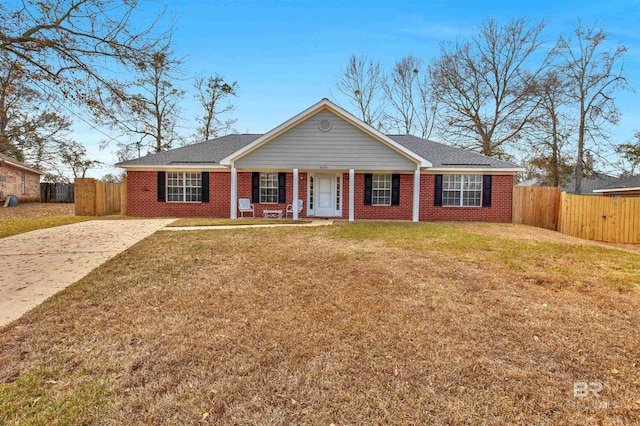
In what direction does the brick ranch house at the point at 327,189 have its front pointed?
toward the camera

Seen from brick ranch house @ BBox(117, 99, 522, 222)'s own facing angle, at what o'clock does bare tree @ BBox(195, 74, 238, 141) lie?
The bare tree is roughly at 5 o'clock from the brick ranch house.

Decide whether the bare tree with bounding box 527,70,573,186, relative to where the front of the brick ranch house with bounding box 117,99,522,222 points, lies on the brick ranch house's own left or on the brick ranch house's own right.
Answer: on the brick ranch house's own left

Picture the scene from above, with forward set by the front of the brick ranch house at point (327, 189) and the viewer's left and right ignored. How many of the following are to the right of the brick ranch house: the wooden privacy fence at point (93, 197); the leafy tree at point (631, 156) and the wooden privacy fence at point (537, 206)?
1

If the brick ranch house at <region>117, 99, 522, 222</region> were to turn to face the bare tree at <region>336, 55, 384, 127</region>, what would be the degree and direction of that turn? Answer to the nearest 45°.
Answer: approximately 180°

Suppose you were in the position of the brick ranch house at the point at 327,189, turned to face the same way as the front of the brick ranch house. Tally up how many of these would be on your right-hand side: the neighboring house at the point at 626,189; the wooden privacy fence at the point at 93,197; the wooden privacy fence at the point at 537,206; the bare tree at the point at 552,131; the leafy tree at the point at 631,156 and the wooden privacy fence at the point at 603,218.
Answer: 1

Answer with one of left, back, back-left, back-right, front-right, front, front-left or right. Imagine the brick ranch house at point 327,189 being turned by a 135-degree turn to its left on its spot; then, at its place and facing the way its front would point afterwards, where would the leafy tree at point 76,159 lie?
left

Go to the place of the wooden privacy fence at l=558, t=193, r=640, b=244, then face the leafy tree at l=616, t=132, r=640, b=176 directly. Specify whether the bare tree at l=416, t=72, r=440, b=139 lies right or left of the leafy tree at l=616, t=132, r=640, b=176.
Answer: left

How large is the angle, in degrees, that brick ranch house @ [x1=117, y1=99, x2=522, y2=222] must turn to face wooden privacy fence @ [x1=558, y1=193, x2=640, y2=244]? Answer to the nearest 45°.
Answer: approximately 90° to its left

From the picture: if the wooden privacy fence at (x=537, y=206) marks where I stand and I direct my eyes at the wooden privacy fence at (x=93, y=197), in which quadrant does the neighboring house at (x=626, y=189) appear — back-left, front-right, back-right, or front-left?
back-right

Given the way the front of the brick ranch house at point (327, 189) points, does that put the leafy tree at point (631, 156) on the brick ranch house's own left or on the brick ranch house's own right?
on the brick ranch house's own left

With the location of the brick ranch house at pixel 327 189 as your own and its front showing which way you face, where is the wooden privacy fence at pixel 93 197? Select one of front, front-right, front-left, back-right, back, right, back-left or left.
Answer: right

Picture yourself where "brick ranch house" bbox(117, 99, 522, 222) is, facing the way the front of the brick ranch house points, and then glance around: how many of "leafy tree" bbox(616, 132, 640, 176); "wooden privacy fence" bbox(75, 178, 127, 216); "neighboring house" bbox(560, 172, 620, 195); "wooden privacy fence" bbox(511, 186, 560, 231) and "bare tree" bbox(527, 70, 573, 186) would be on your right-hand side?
1

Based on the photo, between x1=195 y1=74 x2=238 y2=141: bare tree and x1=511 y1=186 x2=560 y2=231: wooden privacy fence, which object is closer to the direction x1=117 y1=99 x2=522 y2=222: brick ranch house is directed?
the wooden privacy fence

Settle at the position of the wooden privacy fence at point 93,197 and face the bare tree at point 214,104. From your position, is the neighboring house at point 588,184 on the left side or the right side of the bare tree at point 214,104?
right

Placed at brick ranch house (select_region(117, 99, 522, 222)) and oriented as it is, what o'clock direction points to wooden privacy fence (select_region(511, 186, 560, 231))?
The wooden privacy fence is roughly at 9 o'clock from the brick ranch house.
